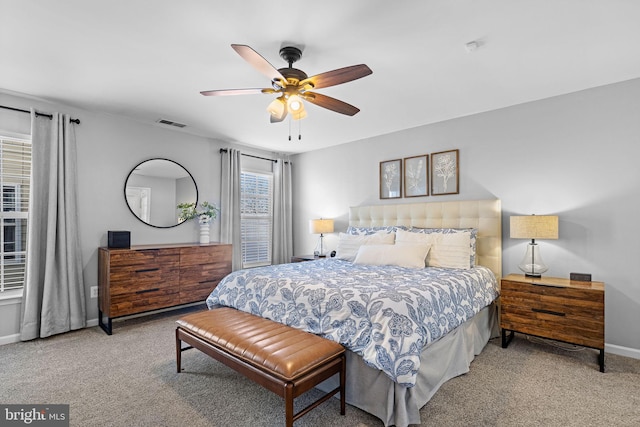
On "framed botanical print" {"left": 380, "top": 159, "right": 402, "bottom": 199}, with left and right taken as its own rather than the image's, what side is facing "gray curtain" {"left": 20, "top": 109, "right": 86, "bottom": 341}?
front

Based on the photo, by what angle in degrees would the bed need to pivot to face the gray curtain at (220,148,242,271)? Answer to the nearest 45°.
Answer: approximately 90° to its right

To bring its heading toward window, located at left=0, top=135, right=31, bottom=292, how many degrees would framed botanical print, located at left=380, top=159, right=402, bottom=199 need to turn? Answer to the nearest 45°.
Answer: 0° — it already faces it

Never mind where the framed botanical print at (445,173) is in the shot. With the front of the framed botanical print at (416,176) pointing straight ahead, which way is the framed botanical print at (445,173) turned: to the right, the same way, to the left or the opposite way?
the same way

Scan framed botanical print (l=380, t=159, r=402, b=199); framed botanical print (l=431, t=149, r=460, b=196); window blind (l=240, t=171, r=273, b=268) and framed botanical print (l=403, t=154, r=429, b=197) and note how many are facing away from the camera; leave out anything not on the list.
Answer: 0

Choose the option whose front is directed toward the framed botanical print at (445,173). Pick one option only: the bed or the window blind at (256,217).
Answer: the window blind

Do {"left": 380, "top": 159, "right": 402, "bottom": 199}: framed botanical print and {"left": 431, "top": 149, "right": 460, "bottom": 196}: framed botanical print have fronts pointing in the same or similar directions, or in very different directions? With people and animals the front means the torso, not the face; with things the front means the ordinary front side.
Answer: same or similar directions

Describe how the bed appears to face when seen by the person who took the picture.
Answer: facing the viewer and to the left of the viewer

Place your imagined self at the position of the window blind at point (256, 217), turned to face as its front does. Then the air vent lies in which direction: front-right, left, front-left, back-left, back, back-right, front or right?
right

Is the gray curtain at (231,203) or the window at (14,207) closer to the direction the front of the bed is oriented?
the window

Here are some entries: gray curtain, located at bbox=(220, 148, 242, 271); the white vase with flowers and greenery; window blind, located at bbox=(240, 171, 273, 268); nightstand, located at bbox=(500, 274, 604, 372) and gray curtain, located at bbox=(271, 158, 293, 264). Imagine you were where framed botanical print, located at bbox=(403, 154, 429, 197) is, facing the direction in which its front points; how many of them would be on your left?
1

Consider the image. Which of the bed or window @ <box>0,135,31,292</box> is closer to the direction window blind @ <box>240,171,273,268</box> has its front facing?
the bed
